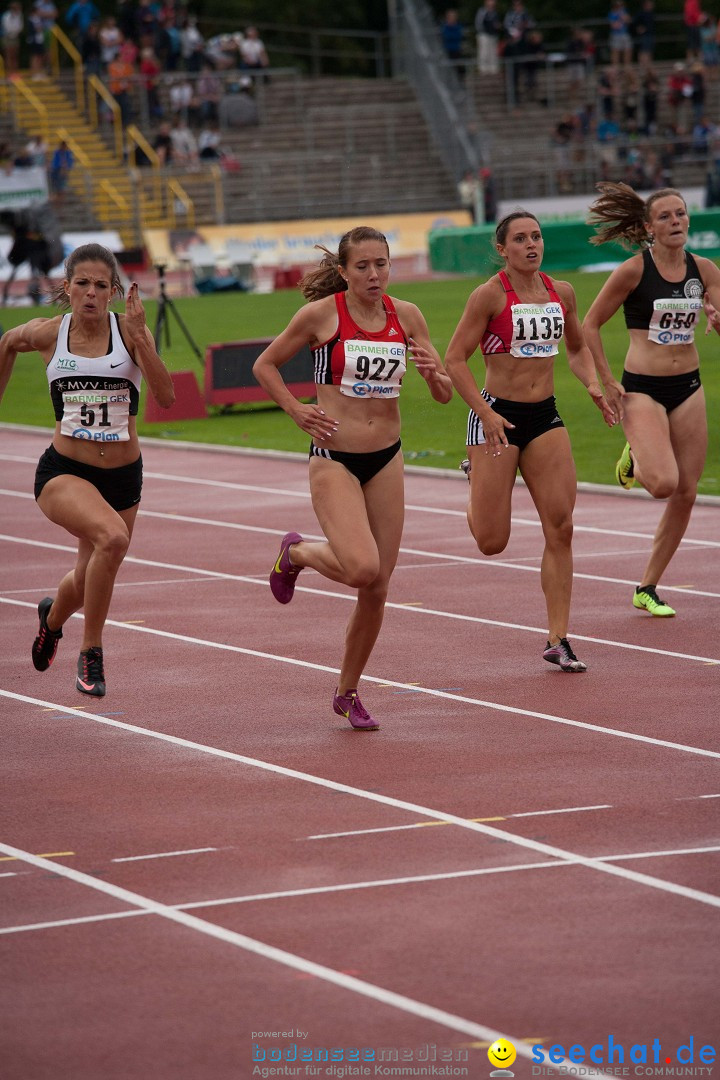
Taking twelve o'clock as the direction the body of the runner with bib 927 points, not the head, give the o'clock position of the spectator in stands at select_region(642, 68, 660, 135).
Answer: The spectator in stands is roughly at 8 o'clock from the runner with bib 927.

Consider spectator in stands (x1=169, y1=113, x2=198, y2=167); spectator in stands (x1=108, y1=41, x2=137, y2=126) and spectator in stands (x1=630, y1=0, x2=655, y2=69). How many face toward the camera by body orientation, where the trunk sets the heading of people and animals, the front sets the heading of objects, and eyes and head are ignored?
3

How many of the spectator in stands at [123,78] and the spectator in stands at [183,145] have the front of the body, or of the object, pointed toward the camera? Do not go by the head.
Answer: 2

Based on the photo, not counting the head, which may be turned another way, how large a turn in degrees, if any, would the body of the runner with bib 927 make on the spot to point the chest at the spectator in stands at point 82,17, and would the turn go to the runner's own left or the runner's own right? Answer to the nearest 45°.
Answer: approximately 135° to the runner's own left

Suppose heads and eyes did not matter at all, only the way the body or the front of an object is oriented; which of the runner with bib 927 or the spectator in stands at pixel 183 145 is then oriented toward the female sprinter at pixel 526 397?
the spectator in stands

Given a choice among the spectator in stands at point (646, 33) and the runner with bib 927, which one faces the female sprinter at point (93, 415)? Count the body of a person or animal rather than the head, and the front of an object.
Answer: the spectator in stands

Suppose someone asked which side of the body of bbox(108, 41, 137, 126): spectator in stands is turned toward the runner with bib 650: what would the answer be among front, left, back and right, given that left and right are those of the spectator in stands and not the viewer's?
front

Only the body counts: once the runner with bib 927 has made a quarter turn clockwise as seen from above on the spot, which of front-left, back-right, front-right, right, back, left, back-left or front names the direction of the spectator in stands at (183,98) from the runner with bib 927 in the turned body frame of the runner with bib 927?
back-right

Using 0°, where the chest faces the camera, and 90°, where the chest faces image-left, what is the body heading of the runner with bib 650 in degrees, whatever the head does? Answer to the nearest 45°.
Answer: approximately 315°

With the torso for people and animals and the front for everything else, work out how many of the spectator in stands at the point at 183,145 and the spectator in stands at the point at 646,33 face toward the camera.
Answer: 2

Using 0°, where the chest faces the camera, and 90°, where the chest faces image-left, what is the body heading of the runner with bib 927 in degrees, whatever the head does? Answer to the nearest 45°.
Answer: approximately 315°
